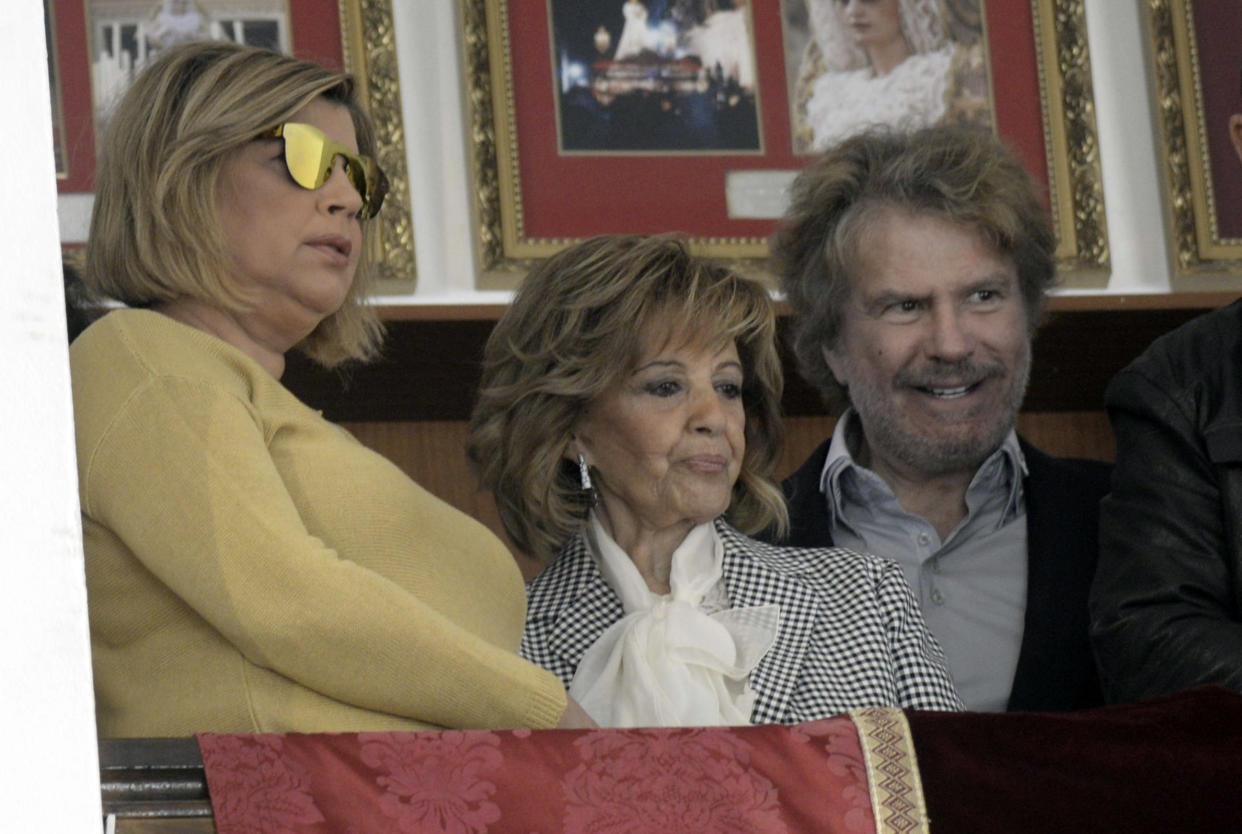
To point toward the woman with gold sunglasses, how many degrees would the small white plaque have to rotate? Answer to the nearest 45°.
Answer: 0° — it already faces them

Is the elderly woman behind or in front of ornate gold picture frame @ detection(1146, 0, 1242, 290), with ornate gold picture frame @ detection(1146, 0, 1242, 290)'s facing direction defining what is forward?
in front

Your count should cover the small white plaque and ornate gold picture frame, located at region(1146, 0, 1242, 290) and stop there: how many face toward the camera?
2

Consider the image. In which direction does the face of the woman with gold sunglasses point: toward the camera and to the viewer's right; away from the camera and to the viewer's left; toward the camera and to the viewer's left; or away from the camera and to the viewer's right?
toward the camera and to the viewer's right

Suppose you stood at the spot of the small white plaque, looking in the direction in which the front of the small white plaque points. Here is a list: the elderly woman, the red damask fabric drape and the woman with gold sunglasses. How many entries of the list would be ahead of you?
3

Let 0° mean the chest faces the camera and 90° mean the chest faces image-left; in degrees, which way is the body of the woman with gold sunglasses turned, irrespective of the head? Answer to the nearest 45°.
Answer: approximately 270°

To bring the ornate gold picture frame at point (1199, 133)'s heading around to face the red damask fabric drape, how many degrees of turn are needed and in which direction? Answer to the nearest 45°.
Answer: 0° — it already faces it
